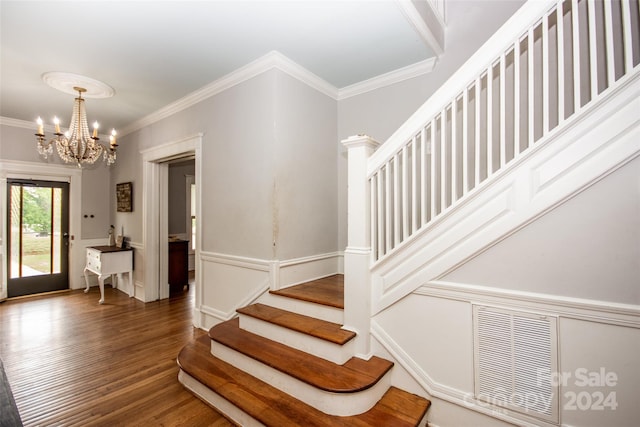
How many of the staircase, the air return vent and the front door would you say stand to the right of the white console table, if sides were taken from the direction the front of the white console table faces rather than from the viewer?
1

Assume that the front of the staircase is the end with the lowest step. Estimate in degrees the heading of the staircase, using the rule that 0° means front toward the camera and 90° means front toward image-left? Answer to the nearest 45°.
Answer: approximately 45°

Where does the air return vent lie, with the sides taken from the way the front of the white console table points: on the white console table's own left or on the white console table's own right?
on the white console table's own left

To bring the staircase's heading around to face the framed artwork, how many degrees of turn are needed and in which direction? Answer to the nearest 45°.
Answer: approximately 90° to its right

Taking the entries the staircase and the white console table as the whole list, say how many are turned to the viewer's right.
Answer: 0

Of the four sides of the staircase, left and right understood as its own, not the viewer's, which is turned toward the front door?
right

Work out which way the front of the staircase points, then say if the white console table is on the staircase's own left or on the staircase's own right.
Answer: on the staircase's own right

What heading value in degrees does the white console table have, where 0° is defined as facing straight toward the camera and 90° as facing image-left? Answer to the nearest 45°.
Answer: approximately 45°
